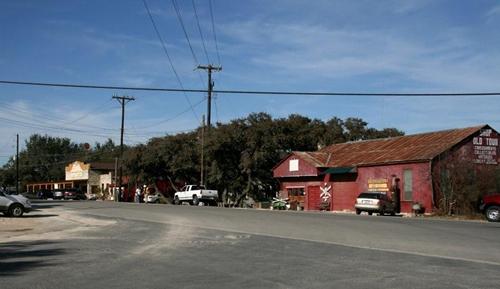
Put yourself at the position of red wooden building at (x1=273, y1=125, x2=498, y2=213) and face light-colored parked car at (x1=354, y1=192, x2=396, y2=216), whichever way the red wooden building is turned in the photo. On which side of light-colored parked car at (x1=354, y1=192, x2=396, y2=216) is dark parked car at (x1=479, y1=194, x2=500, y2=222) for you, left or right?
left

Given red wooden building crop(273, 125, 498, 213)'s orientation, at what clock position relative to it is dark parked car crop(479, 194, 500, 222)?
The dark parked car is roughly at 10 o'clock from the red wooden building.

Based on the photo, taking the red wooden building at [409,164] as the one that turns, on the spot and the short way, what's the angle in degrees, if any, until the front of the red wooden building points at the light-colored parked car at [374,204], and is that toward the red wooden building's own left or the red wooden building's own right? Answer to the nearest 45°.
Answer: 0° — it already faces it
